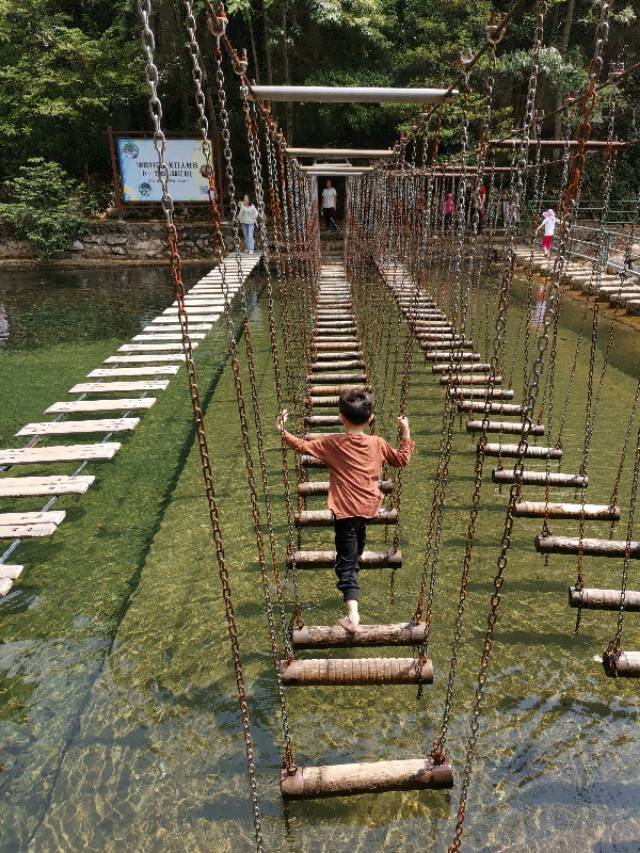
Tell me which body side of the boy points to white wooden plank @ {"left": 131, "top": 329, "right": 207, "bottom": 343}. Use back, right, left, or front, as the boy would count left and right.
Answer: front

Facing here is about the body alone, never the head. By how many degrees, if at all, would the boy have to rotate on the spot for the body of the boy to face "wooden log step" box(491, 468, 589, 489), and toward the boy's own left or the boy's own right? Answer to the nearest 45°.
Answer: approximately 45° to the boy's own right

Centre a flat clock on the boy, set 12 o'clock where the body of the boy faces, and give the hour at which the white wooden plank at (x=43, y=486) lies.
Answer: The white wooden plank is roughly at 10 o'clock from the boy.

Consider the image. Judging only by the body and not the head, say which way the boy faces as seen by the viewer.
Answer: away from the camera

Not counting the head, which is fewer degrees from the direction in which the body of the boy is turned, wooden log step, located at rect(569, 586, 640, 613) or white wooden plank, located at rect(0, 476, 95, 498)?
the white wooden plank

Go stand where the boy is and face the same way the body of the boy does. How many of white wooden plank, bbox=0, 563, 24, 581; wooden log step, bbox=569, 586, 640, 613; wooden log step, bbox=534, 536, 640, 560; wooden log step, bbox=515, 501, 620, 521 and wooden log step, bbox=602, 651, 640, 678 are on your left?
1

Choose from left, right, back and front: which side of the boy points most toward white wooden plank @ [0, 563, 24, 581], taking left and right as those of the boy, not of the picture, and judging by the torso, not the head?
left

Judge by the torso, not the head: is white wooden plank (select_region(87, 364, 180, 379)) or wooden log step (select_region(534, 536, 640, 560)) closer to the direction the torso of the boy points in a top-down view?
the white wooden plank

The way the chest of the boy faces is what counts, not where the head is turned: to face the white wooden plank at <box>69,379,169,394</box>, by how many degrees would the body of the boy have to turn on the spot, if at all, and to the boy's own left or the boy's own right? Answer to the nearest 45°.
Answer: approximately 45° to the boy's own left

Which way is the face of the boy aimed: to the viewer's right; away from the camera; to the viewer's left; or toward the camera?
away from the camera

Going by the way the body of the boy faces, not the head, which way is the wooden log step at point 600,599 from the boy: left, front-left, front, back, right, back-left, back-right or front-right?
right

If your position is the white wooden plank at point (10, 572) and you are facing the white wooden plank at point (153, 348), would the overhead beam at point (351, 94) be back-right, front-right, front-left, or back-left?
front-right
